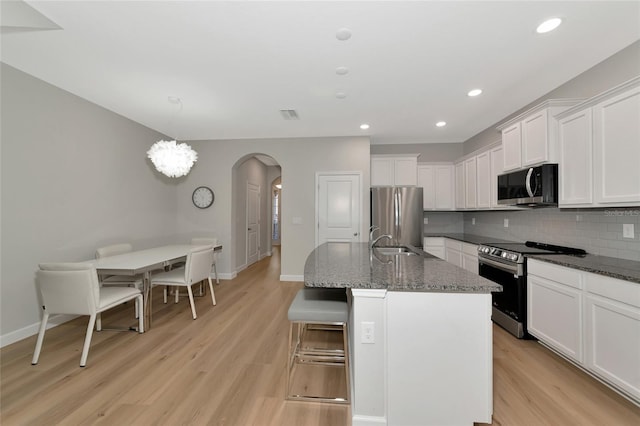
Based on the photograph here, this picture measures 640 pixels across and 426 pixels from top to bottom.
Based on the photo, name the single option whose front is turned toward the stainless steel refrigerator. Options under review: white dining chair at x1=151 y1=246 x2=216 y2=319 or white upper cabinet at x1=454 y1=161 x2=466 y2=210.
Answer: the white upper cabinet

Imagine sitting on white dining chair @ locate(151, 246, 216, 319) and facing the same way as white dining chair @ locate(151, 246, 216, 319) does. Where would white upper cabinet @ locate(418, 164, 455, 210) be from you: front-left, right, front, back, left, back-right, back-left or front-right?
back-right

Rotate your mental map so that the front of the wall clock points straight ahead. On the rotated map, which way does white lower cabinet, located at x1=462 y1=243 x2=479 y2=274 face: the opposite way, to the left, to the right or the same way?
to the right

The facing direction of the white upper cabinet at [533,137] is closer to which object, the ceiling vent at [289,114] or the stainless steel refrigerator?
the ceiling vent

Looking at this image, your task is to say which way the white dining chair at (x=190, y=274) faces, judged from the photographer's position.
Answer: facing away from the viewer and to the left of the viewer

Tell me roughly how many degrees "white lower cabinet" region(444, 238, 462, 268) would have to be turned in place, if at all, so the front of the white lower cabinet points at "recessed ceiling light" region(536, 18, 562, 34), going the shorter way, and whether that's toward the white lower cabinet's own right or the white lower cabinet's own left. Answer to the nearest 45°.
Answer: approximately 45° to the white lower cabinet's own left

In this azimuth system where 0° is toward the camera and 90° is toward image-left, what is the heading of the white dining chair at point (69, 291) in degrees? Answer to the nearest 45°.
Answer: approximately 225°

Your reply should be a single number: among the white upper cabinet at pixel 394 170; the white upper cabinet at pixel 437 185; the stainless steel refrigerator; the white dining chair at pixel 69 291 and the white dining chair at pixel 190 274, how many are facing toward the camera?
3

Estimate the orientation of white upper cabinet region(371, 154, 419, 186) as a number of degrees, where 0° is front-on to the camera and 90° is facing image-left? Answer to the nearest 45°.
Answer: approximately 0°

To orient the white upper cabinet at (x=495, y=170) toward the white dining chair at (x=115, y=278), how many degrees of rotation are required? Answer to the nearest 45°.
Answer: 0° — it already faces it

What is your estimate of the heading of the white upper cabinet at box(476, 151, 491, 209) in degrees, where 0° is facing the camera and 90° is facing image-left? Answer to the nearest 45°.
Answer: approximately 45°
